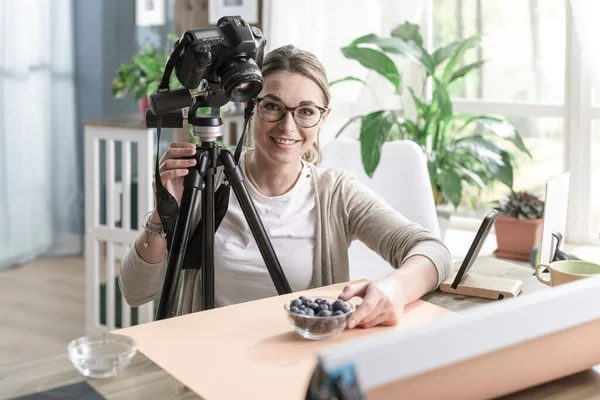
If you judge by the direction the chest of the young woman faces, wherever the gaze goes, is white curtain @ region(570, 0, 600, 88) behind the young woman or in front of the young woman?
behind

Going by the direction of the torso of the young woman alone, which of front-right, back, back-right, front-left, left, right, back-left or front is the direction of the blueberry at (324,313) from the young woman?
front

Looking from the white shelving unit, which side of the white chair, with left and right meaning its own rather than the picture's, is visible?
right

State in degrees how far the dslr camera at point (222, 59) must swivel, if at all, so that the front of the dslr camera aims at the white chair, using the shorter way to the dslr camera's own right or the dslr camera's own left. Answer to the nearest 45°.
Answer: approximately 90° to the dslr camera's own left

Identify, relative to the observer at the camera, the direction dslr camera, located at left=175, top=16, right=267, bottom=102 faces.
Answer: facing the viewer and to the right of the viewer

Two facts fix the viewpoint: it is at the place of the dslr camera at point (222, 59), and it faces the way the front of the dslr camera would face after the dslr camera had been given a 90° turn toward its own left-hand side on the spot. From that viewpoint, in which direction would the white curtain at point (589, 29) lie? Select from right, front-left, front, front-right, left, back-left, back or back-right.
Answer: front

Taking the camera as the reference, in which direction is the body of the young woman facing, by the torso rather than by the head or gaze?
toward the camera

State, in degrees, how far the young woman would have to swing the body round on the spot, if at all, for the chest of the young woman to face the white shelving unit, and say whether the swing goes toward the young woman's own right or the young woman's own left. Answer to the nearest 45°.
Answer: approximately 135° to the young woman's own right

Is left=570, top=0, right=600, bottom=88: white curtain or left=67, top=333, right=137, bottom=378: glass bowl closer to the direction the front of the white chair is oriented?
the glass bowl

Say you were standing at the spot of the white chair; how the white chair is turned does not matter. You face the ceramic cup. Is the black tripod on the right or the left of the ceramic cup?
right

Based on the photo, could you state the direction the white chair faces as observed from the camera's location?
facing the viewer and to the left of the viewer

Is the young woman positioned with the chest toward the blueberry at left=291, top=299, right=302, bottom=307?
yes

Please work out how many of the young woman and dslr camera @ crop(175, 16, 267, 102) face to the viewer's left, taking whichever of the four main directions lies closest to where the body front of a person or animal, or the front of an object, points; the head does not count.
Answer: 0
